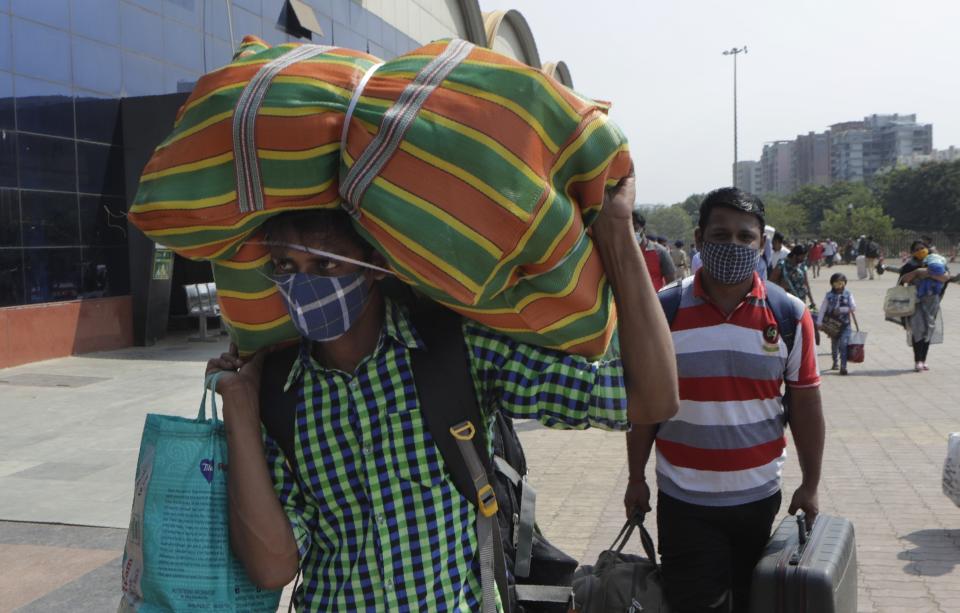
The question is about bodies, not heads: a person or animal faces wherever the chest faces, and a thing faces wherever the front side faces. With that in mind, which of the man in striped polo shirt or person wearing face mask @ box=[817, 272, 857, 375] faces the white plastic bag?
the person wearing face mask

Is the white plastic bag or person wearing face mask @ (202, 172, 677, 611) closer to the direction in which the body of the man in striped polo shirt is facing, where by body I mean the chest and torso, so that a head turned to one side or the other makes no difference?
the person wearing face mask

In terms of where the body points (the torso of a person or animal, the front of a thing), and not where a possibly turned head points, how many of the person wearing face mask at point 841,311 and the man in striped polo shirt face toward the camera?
2

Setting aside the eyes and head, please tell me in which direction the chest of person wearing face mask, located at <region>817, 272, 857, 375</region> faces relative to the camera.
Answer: toward the camera

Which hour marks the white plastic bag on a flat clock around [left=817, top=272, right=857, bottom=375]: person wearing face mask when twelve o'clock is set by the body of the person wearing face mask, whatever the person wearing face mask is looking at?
The white plastic bag is roughly at 12 o'clock from the person wearing face mask.

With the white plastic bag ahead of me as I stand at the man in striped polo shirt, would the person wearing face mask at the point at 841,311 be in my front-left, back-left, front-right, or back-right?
front-left

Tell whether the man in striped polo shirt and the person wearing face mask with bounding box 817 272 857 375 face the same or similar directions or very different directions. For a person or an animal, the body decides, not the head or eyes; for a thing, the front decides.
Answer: same or similar directions

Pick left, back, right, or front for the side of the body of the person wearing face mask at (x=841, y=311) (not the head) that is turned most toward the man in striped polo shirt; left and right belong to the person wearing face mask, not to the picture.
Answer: front

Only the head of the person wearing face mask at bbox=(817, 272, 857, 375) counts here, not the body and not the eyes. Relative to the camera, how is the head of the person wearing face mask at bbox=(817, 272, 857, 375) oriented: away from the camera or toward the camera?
toward the camera

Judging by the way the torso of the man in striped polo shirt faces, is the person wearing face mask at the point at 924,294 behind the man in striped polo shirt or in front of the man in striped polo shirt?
behind

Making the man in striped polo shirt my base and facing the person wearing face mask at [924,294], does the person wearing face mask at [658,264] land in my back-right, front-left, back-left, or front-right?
front-left

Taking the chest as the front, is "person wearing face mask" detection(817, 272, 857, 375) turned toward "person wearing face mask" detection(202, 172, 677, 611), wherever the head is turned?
yes

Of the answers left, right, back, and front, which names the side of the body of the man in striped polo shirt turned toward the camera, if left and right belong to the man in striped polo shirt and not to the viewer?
front

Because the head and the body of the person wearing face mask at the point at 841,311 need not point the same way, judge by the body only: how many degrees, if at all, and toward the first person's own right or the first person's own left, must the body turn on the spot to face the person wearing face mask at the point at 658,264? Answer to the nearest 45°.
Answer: approximately 45° to the first person's own right
